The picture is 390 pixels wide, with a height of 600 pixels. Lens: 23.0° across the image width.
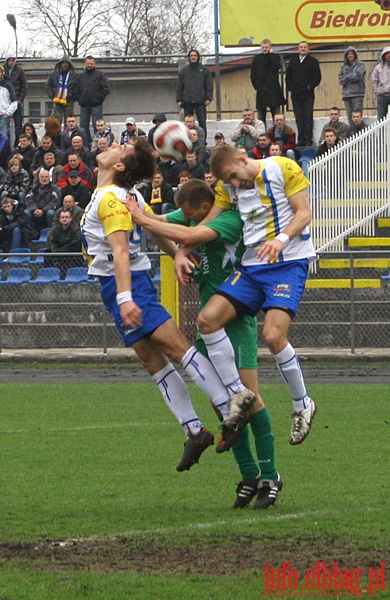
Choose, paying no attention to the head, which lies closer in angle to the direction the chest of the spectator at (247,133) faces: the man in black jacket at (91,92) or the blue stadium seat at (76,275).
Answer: the blue stadium seat

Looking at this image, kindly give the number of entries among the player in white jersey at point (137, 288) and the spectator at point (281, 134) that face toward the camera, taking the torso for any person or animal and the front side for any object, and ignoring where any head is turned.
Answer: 1

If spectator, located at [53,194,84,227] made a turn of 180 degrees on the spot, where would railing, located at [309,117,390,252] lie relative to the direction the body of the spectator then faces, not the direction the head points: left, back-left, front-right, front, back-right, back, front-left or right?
right

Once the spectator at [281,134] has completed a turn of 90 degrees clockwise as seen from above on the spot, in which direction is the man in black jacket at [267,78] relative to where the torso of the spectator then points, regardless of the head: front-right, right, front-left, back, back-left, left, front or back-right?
right

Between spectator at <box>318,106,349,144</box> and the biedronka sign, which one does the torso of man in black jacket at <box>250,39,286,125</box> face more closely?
the spectator

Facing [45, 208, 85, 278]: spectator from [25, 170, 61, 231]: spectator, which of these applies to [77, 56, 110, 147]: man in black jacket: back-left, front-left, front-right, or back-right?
back-left

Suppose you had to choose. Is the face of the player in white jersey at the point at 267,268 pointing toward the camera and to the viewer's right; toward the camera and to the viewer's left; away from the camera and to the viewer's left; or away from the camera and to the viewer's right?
toward the camera and to the viewer's left

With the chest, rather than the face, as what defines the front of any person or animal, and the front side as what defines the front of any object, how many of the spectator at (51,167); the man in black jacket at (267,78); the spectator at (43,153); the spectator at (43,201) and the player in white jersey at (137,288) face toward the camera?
4

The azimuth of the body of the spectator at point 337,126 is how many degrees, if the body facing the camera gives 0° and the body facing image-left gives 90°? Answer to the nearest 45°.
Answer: approximately 0°

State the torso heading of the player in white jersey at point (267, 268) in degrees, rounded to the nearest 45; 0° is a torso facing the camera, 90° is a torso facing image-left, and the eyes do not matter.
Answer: approximately 45°
